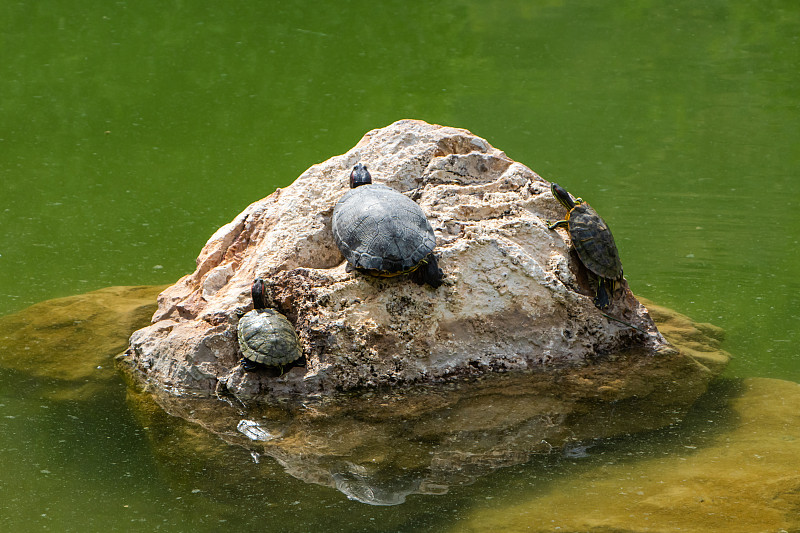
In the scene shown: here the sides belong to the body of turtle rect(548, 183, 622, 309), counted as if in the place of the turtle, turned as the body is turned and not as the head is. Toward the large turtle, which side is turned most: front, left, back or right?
left

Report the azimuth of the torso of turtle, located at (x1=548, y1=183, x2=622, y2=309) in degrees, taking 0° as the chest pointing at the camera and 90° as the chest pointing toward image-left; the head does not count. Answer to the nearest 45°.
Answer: approximately 135°

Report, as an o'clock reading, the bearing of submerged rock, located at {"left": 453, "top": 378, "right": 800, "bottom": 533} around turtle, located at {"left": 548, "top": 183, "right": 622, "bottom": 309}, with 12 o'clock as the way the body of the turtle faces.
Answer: The submerged rock is roughly at 7 o'clock from the turtle.

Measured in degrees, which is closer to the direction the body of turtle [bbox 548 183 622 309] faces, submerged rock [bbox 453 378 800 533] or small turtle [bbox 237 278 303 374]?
the small turtle
